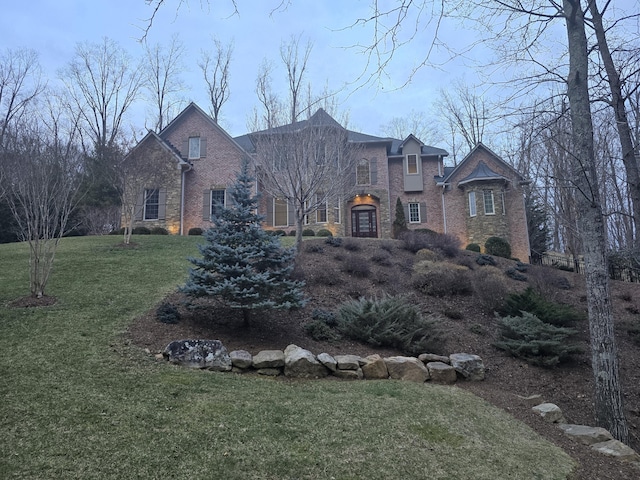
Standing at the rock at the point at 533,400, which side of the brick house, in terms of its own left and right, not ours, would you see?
front

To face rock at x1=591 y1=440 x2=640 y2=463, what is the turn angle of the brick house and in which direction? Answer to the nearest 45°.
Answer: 0° — it already faces it

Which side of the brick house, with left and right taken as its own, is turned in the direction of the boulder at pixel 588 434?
front

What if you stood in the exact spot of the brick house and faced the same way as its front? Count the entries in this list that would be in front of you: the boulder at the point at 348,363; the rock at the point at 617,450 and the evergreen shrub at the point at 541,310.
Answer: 3

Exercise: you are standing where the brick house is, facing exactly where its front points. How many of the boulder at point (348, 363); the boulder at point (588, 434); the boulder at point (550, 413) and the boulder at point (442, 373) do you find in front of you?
4

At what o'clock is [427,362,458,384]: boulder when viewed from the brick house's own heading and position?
The boulder is roughly at 12 o'clock from the brick house.

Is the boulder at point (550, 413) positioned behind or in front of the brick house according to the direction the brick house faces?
in front

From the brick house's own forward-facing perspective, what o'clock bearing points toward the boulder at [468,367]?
The boulder is roughly at 12 o'clock from the brick house.

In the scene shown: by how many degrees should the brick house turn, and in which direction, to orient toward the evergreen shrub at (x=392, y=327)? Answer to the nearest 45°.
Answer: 0° — it already faces it

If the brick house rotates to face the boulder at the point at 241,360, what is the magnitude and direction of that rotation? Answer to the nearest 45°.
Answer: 0° — it already faces it

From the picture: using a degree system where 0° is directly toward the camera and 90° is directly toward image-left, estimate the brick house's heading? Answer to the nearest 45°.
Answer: approximately 0°

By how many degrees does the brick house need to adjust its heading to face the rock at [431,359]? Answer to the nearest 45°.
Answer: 0° — it already faces it
